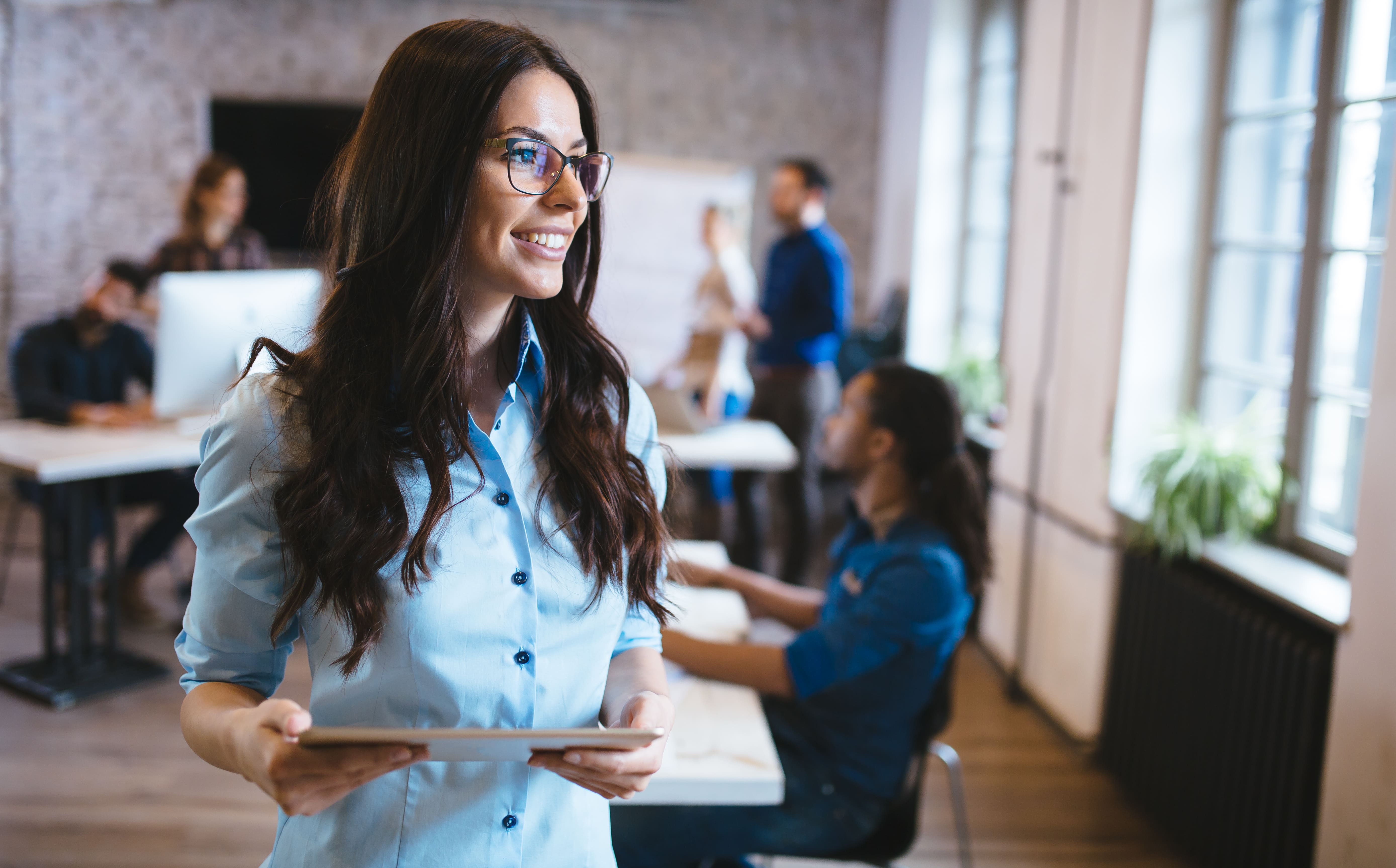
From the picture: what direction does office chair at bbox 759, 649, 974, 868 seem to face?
to the viewer's left

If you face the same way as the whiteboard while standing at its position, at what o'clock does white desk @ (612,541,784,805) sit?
The white desk is roughly at 12 o'clock from the whiteboard.

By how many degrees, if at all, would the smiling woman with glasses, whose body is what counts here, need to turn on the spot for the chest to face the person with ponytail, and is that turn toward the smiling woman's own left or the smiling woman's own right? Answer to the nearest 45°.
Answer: approximately 90° to the smiling woman's own left

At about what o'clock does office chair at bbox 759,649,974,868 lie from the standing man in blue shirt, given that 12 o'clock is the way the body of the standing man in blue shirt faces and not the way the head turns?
The office chair is roughly at 9 o'clock from the standing man in blue shirt.

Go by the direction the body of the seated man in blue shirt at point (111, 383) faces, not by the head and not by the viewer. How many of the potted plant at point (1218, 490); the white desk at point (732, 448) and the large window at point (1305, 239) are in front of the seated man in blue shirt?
3

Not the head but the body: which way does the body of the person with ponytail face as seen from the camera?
to the viewer's left

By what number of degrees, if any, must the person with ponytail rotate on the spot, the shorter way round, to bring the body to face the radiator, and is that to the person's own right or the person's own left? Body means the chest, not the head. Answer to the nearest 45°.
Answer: approximately 135° to the person's own right

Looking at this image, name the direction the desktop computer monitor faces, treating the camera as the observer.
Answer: facing away from the viewer

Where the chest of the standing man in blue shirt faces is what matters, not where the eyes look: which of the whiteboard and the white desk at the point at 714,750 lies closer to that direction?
the whiteboard

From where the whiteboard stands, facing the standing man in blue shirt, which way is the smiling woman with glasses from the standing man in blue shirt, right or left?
right

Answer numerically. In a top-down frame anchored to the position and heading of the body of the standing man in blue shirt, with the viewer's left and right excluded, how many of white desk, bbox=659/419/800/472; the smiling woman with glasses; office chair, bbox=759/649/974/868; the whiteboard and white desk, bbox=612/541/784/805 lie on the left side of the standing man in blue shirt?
4
